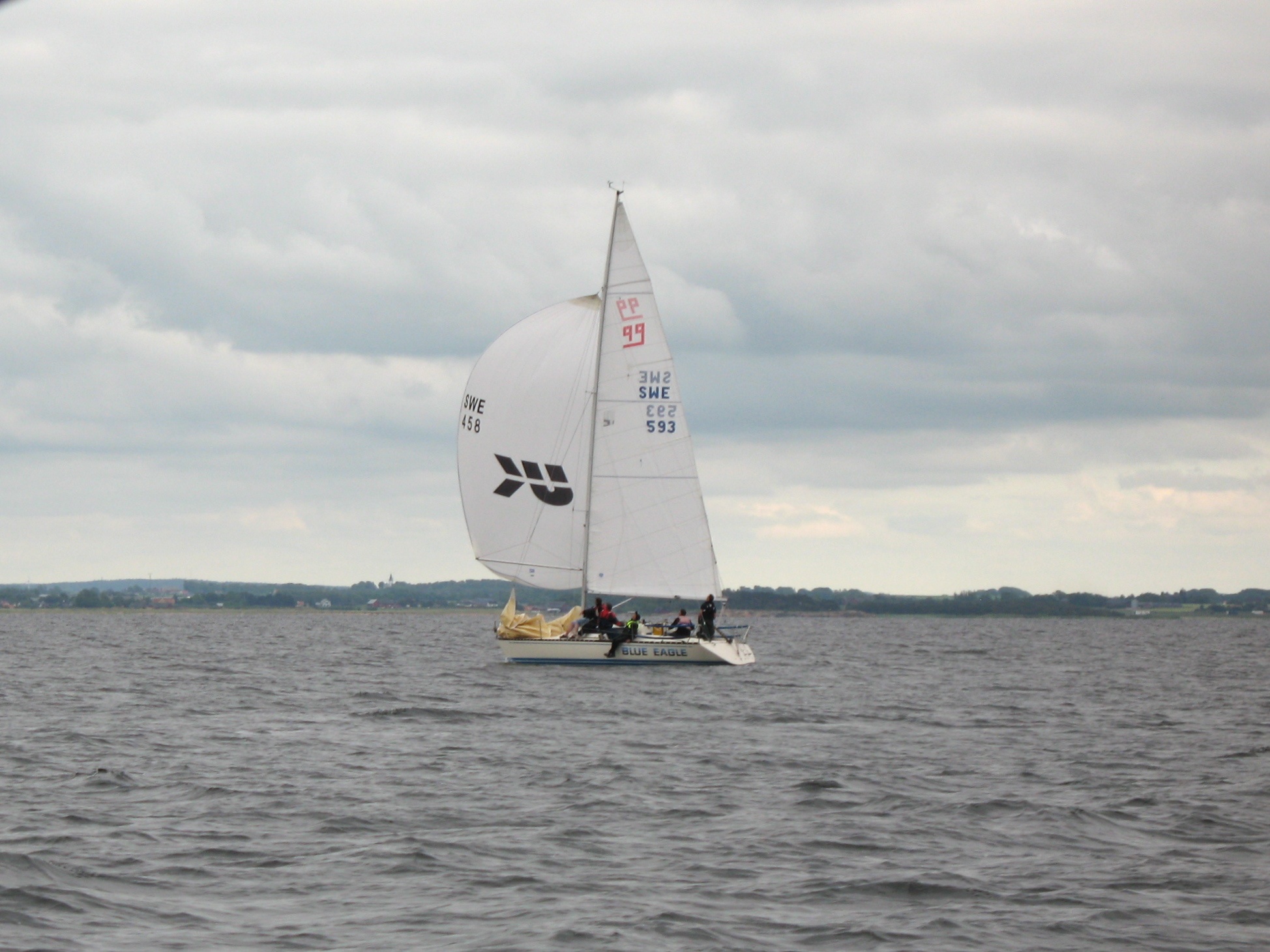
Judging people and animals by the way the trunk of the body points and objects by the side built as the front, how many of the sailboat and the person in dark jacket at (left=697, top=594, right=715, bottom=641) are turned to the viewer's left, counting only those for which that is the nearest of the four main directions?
2

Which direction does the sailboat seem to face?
to the viewer's left

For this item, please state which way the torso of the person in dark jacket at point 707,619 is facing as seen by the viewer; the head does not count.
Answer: to the viewer's left
